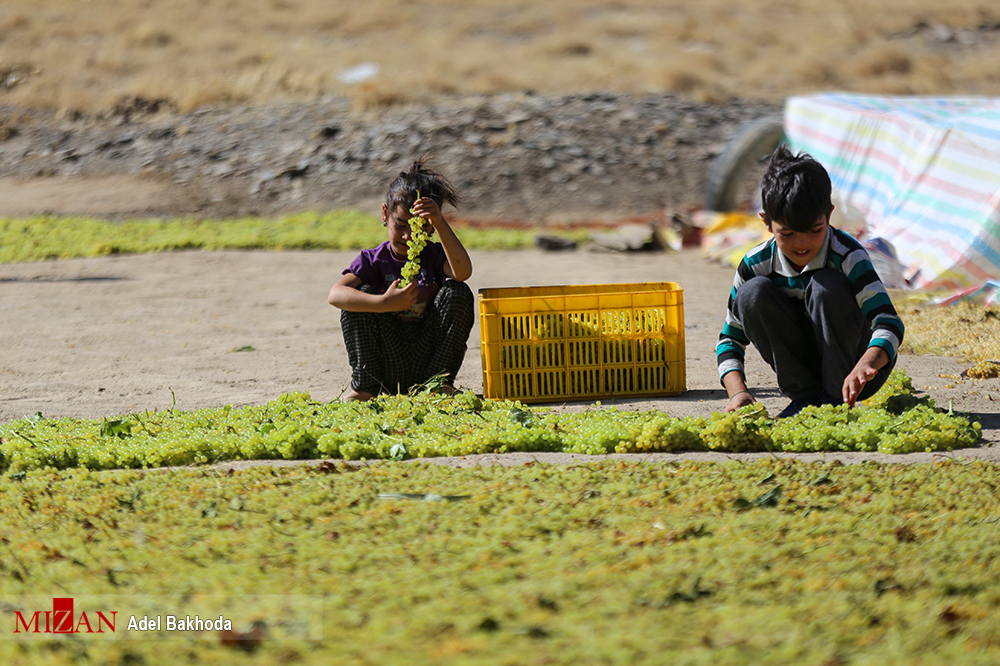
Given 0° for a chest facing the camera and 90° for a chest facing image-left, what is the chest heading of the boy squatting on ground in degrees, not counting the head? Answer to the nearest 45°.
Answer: approximately 0°

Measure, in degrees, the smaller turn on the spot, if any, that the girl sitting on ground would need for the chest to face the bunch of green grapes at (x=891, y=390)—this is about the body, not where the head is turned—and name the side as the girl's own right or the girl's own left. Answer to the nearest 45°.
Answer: approximately 45° to the girl's own left

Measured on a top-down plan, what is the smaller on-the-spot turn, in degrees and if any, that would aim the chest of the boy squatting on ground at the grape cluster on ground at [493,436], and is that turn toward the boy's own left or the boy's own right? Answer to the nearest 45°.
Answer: approximately 45° to the boy's own right

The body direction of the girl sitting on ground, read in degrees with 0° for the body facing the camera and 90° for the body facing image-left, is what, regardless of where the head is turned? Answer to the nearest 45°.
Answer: approximately 0°

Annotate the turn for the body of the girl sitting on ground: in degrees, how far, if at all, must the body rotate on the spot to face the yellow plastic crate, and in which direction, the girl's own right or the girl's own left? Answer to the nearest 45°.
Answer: approximately 90° to the girl's own left

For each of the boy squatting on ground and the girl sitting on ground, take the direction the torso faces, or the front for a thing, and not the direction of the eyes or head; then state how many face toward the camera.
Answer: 2
